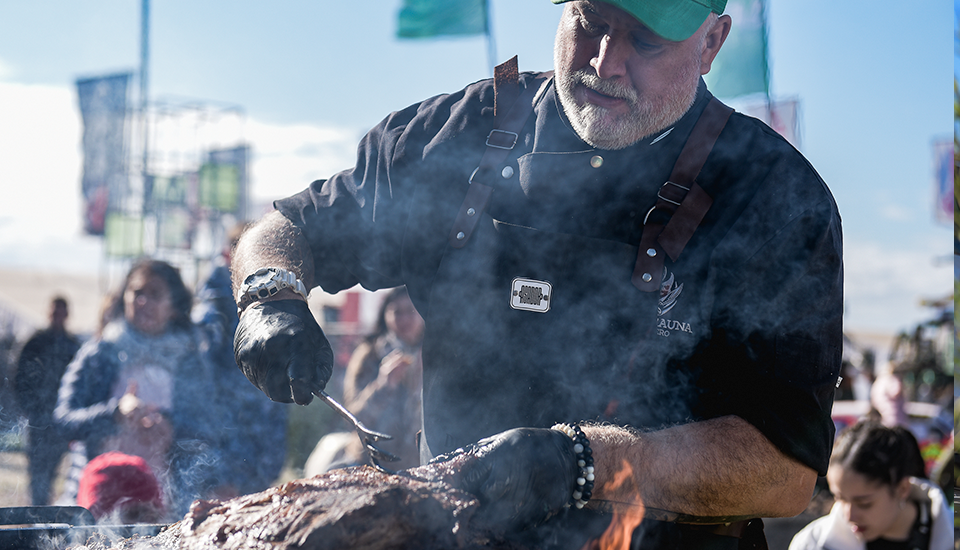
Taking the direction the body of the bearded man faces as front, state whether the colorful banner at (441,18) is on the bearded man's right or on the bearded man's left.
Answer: on the bearded man's right

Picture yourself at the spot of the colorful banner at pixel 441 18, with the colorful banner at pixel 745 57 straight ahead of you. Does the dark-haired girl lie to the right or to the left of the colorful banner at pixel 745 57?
right

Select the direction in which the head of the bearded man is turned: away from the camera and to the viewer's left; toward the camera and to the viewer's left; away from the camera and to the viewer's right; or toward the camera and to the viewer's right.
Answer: toward the camera and to the viewer's left

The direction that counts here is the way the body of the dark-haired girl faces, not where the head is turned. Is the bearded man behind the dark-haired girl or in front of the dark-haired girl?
in front

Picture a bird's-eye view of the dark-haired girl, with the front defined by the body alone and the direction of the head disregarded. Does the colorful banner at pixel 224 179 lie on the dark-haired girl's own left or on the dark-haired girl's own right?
on the dark-haired girl's own right

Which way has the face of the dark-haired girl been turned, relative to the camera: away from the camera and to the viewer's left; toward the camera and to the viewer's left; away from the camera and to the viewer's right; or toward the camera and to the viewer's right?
toward the camera and to the viewer's left

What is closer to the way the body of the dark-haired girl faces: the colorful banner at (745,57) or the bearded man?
the bearded man

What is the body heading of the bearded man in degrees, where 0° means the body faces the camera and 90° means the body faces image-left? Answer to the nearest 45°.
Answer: approximately 45°

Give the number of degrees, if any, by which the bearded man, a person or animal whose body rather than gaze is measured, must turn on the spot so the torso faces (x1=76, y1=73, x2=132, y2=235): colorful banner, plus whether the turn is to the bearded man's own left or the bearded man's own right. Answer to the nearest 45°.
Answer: approximately 90° to the bearded man's own right

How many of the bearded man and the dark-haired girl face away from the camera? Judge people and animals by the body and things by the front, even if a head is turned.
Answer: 0
